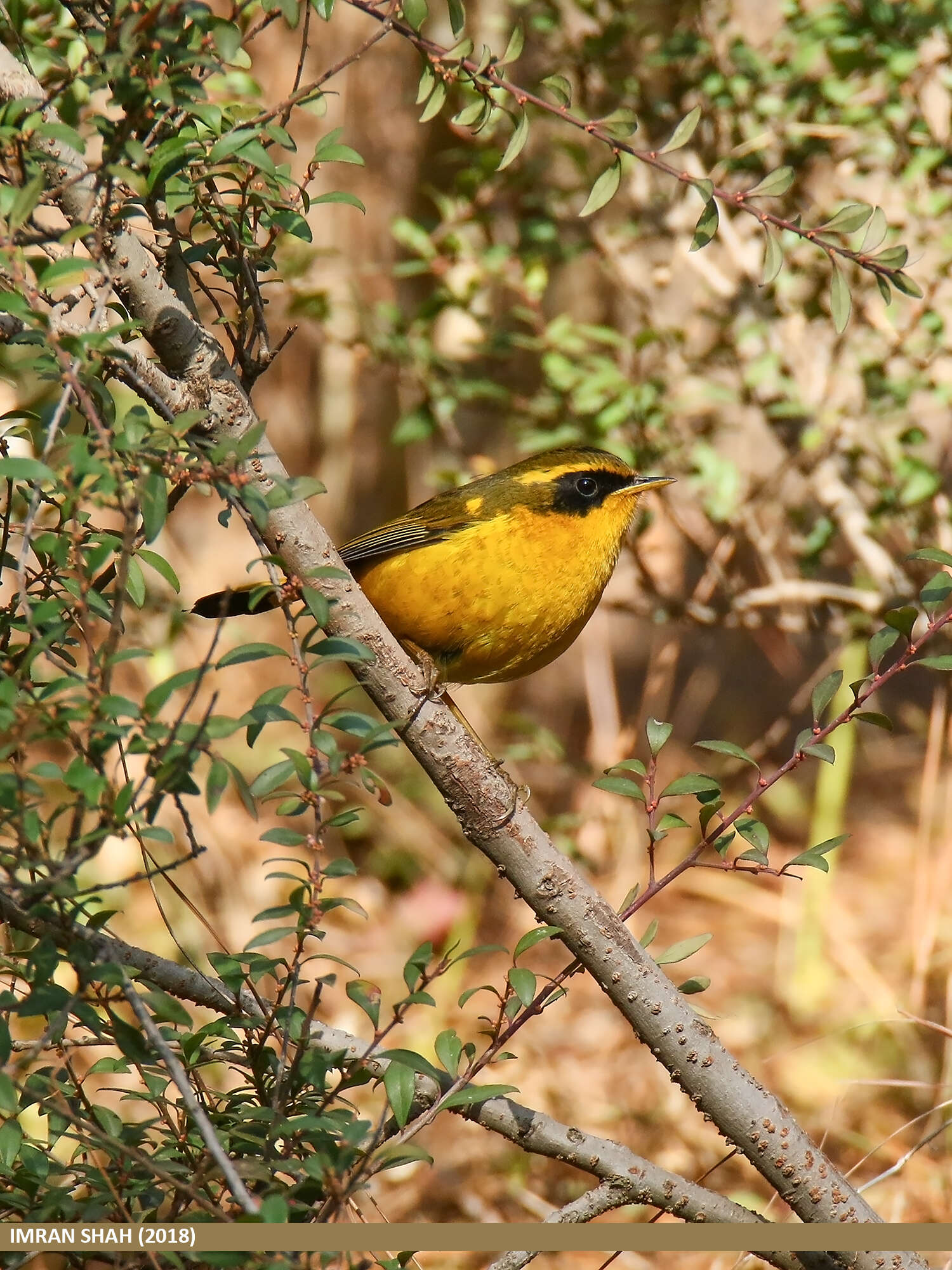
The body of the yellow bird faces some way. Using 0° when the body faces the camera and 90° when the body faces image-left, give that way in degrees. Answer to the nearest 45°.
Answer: approximately 270°
